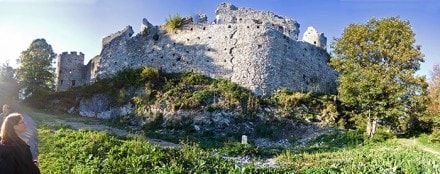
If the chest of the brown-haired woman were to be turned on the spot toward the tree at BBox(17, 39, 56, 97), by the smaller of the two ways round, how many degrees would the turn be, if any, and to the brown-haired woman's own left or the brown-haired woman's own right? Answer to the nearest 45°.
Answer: approximately 90° to the brown-haired woman's own left

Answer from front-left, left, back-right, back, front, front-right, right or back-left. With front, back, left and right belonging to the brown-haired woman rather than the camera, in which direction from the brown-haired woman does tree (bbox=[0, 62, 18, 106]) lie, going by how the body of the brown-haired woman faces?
left

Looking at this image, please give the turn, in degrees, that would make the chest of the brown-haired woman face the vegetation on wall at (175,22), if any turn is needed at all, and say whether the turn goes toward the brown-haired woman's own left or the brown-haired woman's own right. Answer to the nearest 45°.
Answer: approximately 45° to the brown-haired woman's own left

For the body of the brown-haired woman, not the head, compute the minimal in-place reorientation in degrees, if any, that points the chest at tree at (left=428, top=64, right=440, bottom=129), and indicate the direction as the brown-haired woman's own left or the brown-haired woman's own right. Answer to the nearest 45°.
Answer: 0° — they already face it

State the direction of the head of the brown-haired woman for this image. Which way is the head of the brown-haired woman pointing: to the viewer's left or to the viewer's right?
to the viewer's right

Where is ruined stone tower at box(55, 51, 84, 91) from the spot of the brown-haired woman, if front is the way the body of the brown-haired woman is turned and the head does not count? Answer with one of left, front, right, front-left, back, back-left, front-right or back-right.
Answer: left

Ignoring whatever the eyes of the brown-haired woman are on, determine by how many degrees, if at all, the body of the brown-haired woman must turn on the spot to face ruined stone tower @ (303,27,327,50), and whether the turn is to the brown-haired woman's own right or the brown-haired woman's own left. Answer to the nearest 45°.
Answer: approximately 45° to the brown-haired woman's own left

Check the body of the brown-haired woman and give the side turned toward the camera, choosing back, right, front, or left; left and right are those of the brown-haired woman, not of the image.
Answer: right
